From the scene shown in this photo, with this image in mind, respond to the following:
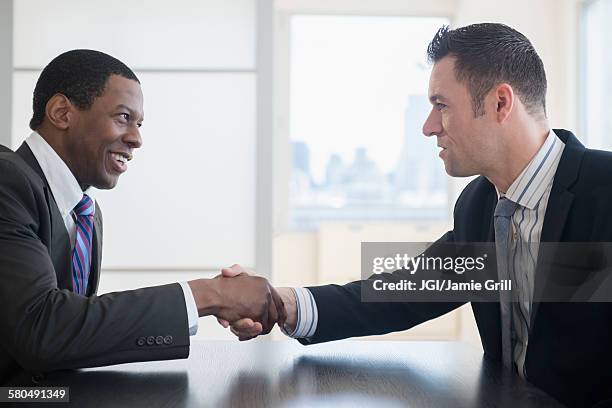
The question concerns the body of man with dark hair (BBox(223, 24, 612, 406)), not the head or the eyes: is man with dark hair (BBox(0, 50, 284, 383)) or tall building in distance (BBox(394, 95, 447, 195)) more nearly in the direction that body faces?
the man with dark hair

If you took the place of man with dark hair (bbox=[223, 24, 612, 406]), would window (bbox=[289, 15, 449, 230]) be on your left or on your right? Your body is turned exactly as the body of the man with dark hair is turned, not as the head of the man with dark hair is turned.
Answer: on your right

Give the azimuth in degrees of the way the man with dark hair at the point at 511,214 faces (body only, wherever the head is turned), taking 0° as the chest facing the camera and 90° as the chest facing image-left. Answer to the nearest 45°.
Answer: approximately 45°

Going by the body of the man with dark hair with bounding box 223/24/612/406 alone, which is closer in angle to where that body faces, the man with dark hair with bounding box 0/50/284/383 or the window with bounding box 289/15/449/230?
the man with dark hair

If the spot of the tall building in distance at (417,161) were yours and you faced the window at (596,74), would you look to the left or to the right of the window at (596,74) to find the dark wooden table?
right

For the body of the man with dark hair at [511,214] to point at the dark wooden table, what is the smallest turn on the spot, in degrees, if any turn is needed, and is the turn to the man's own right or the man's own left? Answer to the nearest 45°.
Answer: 0° — they already face it

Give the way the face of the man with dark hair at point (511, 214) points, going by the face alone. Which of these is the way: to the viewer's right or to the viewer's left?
to the viewer's left

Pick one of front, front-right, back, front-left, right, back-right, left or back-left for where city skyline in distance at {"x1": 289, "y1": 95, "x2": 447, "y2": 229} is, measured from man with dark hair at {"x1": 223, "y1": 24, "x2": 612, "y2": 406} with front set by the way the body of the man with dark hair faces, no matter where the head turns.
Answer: back-right

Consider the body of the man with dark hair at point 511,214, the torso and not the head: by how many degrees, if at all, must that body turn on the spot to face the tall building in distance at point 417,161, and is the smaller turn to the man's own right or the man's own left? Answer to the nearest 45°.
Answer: approximately 135° to the man's own right

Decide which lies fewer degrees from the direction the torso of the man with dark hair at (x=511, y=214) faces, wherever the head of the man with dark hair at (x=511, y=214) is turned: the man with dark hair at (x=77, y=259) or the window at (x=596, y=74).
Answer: the man with dark hair
